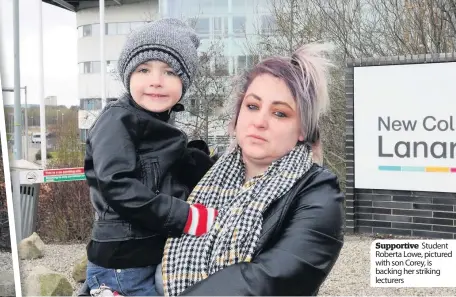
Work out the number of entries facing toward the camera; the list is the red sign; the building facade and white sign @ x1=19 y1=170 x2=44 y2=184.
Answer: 3

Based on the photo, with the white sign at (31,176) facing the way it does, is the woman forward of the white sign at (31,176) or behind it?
forward

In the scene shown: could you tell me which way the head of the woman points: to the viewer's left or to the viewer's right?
to the viewer's left

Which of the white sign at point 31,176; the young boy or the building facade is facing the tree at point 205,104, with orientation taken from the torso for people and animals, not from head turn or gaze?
the building facade

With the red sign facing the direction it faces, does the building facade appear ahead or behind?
behind

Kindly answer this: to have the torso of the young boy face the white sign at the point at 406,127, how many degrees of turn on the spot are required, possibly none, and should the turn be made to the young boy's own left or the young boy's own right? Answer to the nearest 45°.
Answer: approximately 90° to the young boy's own left

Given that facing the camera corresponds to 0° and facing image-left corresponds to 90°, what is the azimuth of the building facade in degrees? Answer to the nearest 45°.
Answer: approximately 0°

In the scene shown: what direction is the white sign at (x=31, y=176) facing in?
toward the camera

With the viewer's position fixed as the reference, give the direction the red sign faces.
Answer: facing the viewer

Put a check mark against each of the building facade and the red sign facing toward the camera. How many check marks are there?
2

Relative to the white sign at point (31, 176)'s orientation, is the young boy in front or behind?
in front
